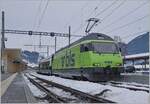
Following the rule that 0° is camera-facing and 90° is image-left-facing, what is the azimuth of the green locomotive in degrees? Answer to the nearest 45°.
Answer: approximately 315°
